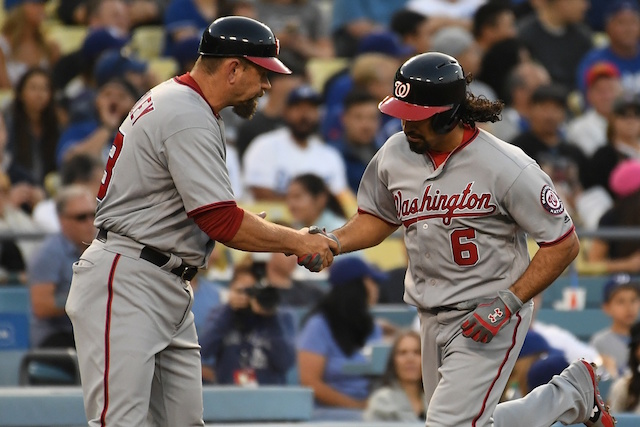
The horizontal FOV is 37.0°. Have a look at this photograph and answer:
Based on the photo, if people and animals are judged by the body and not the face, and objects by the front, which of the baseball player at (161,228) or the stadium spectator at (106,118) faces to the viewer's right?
the baseball player

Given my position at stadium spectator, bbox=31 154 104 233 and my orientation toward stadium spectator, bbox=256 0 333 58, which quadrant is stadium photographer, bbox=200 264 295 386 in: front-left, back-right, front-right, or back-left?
back-right

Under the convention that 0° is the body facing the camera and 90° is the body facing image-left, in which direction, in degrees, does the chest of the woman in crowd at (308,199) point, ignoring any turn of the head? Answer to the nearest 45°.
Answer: approximately 45°
